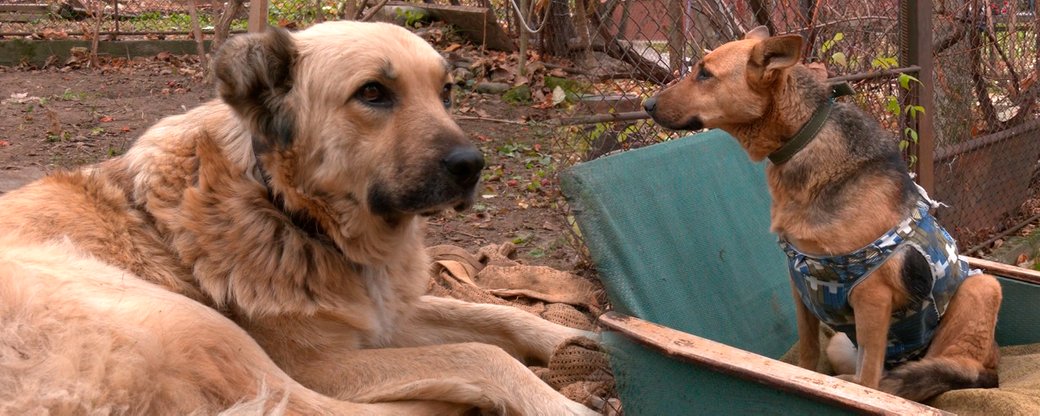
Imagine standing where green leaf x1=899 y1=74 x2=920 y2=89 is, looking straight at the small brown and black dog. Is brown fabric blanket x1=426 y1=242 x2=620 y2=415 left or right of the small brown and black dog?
right

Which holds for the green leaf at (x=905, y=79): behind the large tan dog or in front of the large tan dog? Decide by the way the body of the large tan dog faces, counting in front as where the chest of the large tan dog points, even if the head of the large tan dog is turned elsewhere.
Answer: in front

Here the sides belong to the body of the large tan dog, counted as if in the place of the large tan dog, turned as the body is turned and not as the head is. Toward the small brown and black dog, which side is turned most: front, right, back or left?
front

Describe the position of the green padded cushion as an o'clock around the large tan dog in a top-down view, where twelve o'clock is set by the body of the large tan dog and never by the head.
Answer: The green padded cushion is roughly at 12 o'clock from the large tan dog.

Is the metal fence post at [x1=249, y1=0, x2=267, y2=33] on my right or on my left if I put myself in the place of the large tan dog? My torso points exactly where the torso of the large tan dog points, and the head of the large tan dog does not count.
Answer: on my left

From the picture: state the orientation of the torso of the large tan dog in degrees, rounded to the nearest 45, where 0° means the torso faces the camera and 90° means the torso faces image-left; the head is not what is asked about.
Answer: approximately 270°

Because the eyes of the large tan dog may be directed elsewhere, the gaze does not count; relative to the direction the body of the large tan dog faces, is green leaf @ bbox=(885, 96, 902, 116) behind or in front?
in front

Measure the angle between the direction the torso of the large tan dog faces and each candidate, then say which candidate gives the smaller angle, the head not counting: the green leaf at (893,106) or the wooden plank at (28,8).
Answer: the green leaf

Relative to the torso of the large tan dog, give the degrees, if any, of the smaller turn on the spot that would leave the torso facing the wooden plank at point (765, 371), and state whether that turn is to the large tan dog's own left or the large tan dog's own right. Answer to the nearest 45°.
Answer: approximately 45° to the large tan dog's own right

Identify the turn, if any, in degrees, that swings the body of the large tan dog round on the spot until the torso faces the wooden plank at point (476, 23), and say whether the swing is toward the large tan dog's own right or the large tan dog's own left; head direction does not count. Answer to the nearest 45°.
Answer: approximately 90° to the large tan dog's own left

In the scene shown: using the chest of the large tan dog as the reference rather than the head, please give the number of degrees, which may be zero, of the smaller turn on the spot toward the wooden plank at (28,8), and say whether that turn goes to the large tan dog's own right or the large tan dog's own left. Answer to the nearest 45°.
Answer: approximately 90° to the large tan dog's own left

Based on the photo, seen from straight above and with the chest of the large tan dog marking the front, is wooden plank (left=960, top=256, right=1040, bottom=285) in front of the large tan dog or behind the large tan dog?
in front
